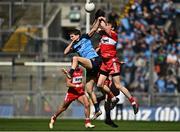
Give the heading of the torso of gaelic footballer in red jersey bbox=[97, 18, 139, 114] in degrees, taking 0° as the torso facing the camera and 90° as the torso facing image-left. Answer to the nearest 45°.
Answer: approximately 45°

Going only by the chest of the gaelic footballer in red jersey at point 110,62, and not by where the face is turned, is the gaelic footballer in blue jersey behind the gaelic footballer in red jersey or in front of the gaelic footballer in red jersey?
in front

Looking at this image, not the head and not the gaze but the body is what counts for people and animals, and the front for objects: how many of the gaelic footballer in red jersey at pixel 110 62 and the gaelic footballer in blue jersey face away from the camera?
0
